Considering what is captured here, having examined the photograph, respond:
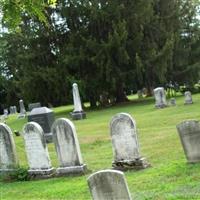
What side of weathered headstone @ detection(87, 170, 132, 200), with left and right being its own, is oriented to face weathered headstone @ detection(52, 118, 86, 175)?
back

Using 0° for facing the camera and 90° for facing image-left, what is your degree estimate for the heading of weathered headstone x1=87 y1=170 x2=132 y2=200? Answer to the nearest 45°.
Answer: approximately 0°

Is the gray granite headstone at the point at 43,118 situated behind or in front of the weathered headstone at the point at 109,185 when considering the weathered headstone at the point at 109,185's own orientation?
behind

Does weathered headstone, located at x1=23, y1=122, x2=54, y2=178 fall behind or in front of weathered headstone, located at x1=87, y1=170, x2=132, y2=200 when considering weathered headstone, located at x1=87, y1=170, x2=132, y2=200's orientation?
behind

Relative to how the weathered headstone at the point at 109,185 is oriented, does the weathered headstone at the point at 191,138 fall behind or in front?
behind

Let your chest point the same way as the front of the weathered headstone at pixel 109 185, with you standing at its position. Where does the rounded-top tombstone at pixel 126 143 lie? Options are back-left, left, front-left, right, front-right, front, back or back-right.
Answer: back
